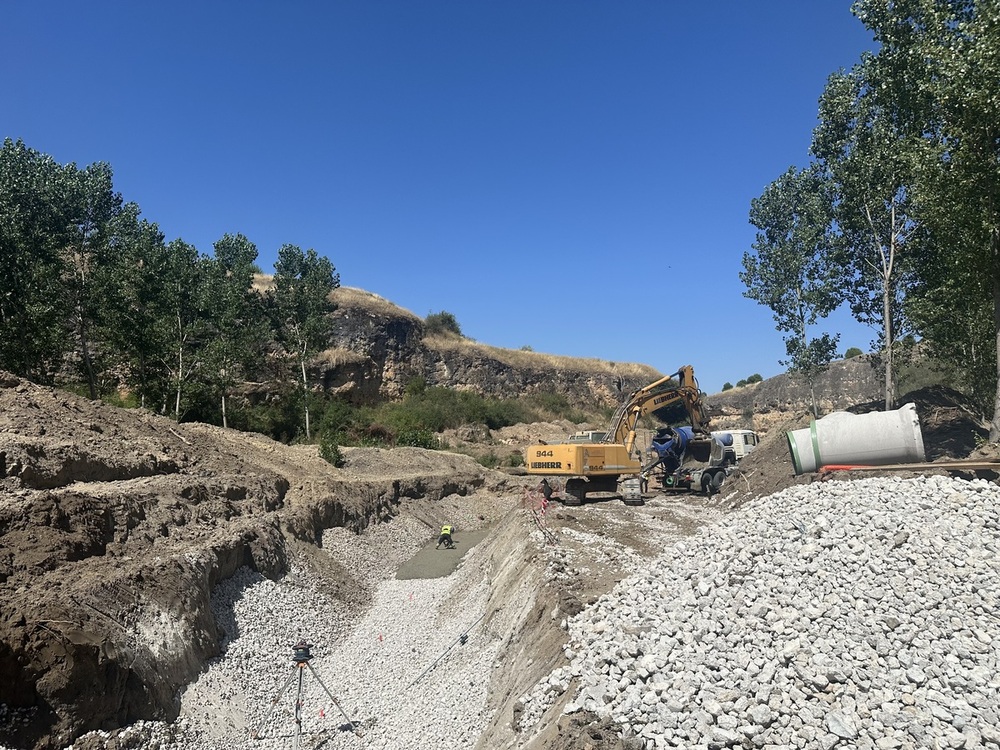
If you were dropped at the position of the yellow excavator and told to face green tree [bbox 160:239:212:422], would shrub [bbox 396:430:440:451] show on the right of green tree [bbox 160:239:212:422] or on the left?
right

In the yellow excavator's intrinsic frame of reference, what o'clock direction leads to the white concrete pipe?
The white concrete pipe is roughly at 3 o'clock from the yellow excavator.

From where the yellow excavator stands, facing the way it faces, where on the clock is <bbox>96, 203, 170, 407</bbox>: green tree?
The green tree is roughly at 8 o'clock from the yellow excavator.

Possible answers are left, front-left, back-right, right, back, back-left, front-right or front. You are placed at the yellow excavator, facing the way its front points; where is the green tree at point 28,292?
back-left

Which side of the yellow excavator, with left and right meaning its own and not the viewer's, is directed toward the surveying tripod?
back

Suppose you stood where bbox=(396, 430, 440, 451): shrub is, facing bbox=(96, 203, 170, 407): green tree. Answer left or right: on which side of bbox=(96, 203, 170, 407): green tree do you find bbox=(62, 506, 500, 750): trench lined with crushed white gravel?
left

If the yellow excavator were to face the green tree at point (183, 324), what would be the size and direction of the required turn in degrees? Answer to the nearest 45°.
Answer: approximately 135° to its left

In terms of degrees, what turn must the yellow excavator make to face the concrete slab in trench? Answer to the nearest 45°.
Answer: approximately 135° to its left

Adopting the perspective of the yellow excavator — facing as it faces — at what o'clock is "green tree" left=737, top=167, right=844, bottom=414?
The green tree is roughly at 12 o'clock from the yellow excavator.

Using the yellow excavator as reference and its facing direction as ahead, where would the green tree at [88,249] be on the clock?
The green tree is roughly at 8 o'clock from the yellow excavator.

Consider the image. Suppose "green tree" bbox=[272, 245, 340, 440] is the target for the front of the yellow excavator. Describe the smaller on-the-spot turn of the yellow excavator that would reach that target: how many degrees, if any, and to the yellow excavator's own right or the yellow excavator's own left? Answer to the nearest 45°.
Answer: approximately 90° to the yellow excavator's own left

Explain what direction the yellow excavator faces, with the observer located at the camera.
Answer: facing away from the viewer and to the right of the viewer

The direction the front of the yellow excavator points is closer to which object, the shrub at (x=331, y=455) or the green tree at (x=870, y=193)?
the green tree
